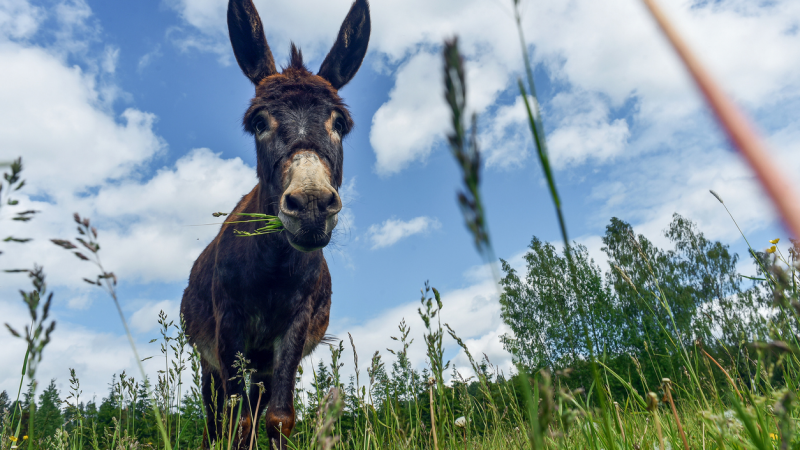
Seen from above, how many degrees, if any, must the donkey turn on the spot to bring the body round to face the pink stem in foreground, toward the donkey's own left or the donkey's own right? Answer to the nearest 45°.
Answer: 0° — it already faces it

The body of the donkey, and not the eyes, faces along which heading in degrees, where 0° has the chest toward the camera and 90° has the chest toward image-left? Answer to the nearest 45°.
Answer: approximately 0°
